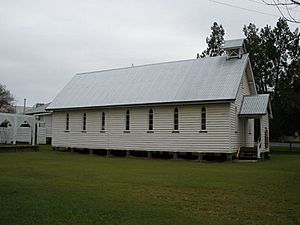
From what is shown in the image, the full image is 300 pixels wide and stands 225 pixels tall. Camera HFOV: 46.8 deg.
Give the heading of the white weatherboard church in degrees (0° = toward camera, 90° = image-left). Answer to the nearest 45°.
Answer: approximately 315°

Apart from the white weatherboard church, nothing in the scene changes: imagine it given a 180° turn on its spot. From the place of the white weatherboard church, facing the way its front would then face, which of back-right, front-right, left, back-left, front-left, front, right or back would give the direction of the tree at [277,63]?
right
